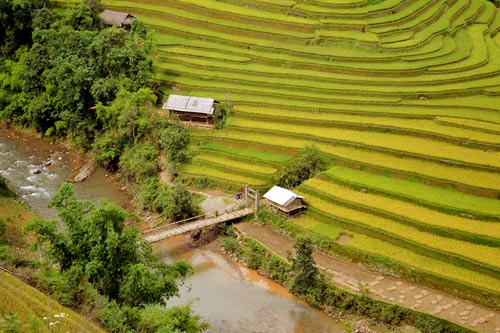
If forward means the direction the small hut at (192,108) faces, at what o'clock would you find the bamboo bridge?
The bamboo bridge is roughly at 12 o'clock from the small hut.

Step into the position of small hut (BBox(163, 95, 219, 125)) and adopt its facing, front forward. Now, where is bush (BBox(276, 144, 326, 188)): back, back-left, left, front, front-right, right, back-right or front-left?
front-left

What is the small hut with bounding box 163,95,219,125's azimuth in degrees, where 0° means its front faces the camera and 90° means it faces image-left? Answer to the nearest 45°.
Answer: approximately 0°

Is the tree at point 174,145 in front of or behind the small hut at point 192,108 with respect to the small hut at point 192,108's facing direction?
in front

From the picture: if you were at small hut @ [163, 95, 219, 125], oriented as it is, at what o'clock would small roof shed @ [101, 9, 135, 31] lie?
The small roof shed is roughly at 5 o'clock from the small hut.

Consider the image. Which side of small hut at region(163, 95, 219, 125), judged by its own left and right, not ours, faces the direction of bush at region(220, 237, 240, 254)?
front

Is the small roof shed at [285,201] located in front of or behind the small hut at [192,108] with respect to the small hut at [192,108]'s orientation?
in front

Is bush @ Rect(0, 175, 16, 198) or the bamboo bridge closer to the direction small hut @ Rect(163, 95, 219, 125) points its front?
the bamboo bridge
